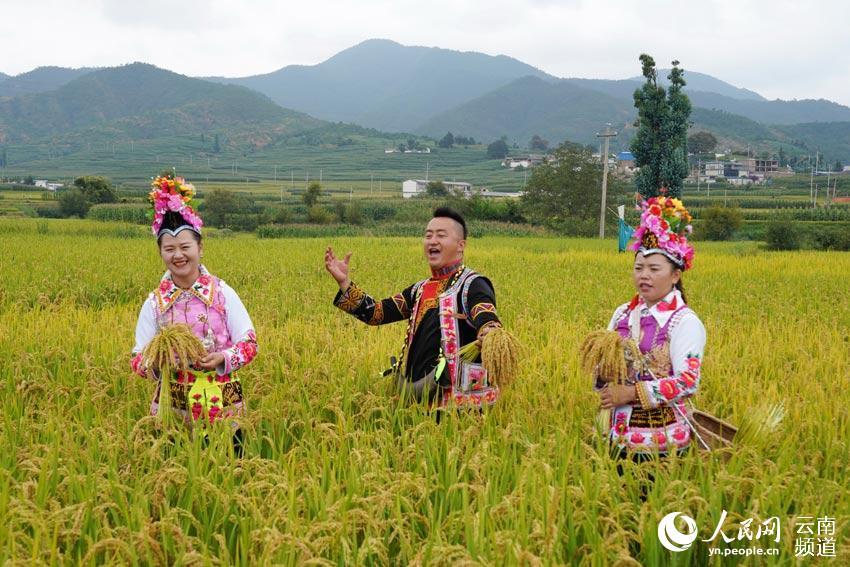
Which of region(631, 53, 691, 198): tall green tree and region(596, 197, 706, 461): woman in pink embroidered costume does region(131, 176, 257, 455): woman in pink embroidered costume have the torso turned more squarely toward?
the woman in pink embroidered costume

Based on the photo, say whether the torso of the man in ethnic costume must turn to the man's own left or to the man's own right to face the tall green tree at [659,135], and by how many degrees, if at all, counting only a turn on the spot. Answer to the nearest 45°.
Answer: approximately 135° to the man's own right

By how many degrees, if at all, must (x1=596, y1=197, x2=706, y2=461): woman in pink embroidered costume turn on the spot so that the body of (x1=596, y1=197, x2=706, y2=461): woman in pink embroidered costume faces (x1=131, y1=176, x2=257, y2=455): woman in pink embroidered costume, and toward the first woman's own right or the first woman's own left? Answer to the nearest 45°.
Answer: approximately 45° to the first woman's own right

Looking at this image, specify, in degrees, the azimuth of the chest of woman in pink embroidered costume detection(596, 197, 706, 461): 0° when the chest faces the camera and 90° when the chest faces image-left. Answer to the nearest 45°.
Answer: approximately 45°

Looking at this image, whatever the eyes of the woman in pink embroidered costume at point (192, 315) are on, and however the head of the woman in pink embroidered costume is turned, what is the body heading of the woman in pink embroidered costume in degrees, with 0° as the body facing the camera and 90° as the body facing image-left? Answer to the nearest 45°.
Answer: approximately 0°

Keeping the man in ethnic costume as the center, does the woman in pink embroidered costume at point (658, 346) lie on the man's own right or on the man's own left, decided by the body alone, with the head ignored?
on the man's own left

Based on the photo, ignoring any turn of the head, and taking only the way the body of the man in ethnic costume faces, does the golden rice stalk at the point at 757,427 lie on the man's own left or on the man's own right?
on the man's own left

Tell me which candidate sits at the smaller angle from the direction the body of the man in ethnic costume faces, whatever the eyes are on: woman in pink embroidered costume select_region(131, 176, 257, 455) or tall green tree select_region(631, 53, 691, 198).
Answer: the woman in pink embroidered costume
